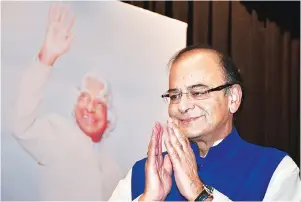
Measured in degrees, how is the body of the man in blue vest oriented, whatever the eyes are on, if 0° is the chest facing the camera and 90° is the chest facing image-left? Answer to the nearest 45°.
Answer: approximately 45°
